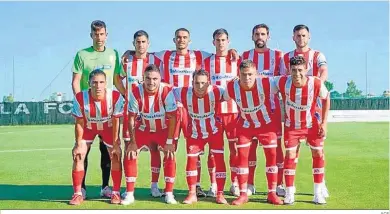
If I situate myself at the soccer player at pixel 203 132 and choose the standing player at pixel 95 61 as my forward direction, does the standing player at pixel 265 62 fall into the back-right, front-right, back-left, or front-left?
back-right

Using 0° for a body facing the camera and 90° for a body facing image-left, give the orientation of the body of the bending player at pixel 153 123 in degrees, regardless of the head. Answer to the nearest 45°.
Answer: approximately 0°

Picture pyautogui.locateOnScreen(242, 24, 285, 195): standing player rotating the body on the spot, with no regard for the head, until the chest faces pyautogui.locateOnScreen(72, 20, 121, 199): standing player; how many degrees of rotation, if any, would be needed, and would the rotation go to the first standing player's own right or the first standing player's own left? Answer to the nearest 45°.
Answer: approximately 90° to the first standing player's own right

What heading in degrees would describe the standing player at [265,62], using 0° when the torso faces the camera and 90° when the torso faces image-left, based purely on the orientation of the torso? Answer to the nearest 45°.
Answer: approximately 0°
